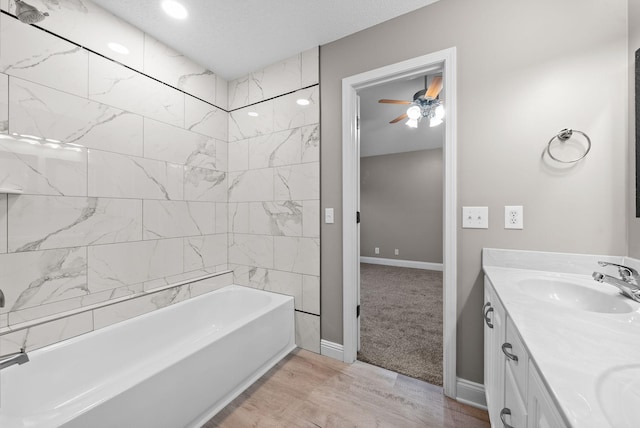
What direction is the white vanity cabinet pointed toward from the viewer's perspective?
to the viewer's left

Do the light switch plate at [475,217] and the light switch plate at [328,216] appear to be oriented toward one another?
no

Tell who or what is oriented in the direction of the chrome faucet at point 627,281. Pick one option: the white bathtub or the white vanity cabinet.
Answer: the white bathtub

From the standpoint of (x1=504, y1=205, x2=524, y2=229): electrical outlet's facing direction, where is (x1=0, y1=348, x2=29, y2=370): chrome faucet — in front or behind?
in front

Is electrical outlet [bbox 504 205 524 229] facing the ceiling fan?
no

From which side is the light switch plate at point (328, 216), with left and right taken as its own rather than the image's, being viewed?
front

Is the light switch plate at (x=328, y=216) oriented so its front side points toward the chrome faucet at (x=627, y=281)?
no

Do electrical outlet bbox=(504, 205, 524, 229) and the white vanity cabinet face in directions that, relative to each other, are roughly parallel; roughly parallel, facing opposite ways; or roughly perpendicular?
roughly perpendicular

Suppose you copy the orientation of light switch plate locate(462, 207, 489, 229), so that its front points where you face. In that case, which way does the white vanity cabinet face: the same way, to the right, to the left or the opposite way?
to the right

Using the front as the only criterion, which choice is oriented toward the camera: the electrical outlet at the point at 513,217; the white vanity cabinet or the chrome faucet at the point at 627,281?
the electrical outlet

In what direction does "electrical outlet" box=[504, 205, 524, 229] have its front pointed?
toward the camera

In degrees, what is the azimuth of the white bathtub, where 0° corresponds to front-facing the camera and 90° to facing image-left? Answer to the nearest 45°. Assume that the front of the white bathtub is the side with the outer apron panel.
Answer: approximately 315°

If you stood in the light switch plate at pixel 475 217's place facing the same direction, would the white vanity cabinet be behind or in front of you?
in front

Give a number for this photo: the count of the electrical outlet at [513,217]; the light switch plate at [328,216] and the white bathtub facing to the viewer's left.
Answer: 0

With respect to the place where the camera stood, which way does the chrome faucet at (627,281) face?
facing to the left of the viewer
